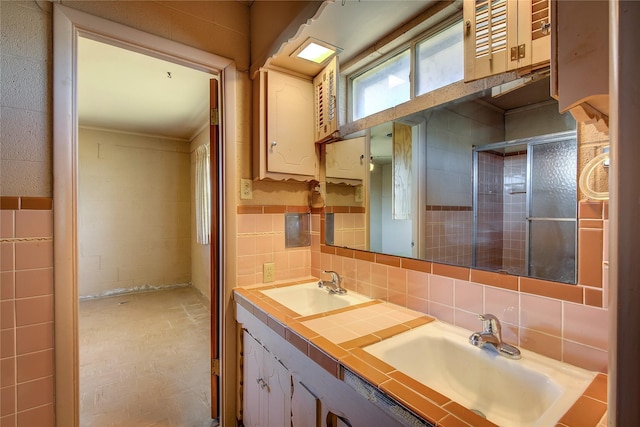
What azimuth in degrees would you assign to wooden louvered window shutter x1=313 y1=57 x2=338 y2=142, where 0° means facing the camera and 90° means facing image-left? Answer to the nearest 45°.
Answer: approximately 45°

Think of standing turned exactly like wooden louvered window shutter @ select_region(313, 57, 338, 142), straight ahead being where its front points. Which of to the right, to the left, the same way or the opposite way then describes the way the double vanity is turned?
the same way

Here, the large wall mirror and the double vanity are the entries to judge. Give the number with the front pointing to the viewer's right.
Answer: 0

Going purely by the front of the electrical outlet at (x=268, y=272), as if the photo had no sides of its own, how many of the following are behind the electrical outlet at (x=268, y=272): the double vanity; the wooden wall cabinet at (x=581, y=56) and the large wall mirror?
0

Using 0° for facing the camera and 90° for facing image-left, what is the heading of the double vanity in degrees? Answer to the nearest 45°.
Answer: approximately 45°

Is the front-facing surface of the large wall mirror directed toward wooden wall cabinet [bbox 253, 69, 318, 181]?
no

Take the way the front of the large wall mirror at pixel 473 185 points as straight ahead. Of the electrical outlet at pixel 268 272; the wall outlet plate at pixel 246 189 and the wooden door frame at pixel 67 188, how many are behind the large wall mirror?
0

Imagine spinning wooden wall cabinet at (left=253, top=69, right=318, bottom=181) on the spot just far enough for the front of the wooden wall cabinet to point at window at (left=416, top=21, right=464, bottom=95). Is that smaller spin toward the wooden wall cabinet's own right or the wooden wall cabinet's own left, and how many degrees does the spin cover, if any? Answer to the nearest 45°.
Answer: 0° — it already faces it

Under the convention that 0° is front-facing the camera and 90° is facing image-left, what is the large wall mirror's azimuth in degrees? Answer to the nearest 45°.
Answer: approximately 45°

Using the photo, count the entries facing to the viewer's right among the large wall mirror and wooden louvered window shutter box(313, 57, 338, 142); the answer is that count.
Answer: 0

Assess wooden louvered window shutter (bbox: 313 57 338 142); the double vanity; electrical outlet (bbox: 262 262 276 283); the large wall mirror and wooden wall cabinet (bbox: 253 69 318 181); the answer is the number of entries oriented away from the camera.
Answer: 0

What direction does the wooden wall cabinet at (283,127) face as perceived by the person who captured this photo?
facing the viewer and to the right of the viewer

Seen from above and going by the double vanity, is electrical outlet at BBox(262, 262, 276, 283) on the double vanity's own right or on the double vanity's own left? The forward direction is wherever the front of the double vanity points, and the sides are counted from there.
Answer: on the double vanity's own right

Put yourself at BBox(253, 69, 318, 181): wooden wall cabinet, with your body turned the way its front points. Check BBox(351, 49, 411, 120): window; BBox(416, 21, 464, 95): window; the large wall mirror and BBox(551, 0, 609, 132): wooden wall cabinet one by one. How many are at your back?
0

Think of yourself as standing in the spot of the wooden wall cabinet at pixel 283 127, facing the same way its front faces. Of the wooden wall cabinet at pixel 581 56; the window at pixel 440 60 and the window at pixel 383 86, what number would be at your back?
0
